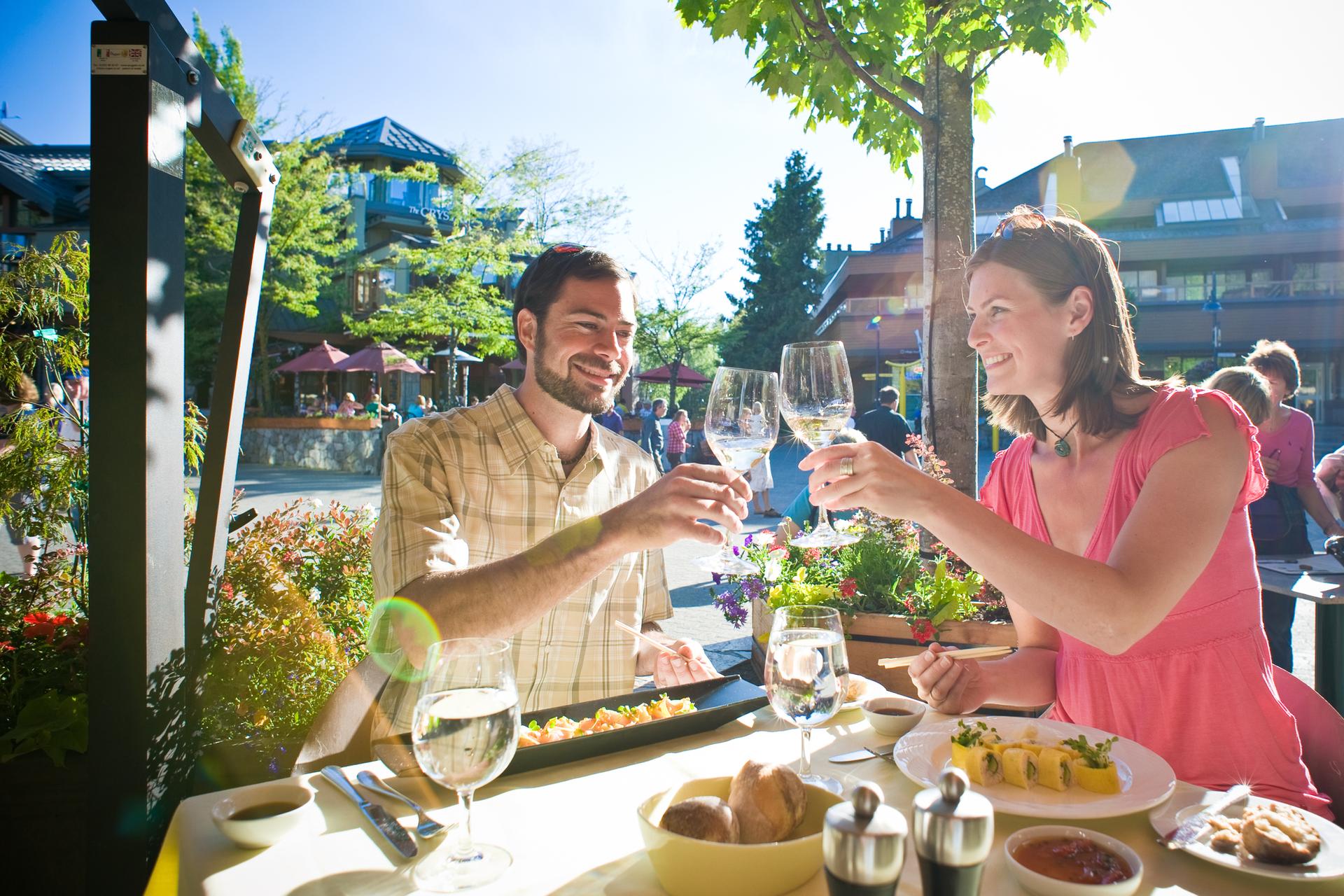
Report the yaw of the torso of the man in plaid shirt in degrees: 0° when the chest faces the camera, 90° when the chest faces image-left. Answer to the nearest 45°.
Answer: approximately 315°

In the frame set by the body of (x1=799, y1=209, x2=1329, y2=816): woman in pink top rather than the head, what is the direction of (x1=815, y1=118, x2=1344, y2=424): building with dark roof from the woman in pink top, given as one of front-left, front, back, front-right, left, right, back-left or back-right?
back-right

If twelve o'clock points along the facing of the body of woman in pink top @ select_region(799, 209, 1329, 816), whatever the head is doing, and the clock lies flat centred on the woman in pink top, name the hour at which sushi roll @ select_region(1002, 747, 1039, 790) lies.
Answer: The sushi roll is roughly at 11 o'clock from the woman in pink top.

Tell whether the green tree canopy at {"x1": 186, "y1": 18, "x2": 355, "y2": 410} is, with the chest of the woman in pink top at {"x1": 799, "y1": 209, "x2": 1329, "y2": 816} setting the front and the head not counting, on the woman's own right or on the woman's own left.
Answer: on the woman's own right

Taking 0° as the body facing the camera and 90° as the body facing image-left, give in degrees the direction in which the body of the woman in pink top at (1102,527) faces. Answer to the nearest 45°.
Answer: approximately 45°

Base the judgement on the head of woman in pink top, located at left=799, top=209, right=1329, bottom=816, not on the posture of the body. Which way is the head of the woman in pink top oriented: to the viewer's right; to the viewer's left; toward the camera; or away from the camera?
to the viewer's left

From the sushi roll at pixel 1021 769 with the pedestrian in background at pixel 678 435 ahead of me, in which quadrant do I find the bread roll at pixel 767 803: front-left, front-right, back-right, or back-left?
back-left

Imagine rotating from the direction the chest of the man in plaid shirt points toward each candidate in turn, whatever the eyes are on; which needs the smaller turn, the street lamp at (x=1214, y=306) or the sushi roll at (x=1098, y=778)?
the sushi roll

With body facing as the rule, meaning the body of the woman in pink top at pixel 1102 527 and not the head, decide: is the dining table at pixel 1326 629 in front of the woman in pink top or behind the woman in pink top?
behind

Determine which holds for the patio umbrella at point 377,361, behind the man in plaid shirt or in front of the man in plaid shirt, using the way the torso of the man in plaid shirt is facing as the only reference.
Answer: behind

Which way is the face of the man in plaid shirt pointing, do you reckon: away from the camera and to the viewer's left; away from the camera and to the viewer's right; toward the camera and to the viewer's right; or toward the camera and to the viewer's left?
toward the camera and to the viewer's right
